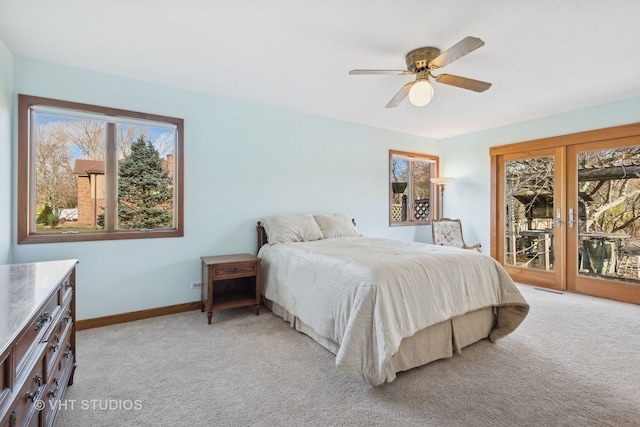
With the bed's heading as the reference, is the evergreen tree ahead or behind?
behind

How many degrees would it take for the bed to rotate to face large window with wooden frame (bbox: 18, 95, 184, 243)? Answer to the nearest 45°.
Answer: approximately 135° to its right

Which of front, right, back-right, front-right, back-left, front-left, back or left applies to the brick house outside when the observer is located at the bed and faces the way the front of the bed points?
back-right

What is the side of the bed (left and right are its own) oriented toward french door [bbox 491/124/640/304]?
left

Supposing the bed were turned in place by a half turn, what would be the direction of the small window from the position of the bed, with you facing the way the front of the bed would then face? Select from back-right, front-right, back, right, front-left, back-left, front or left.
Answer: front-right

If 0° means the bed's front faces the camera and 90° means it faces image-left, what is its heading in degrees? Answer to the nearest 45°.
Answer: approximately 315°

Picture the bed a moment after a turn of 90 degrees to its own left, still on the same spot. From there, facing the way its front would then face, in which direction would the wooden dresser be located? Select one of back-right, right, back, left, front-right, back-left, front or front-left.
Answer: back
